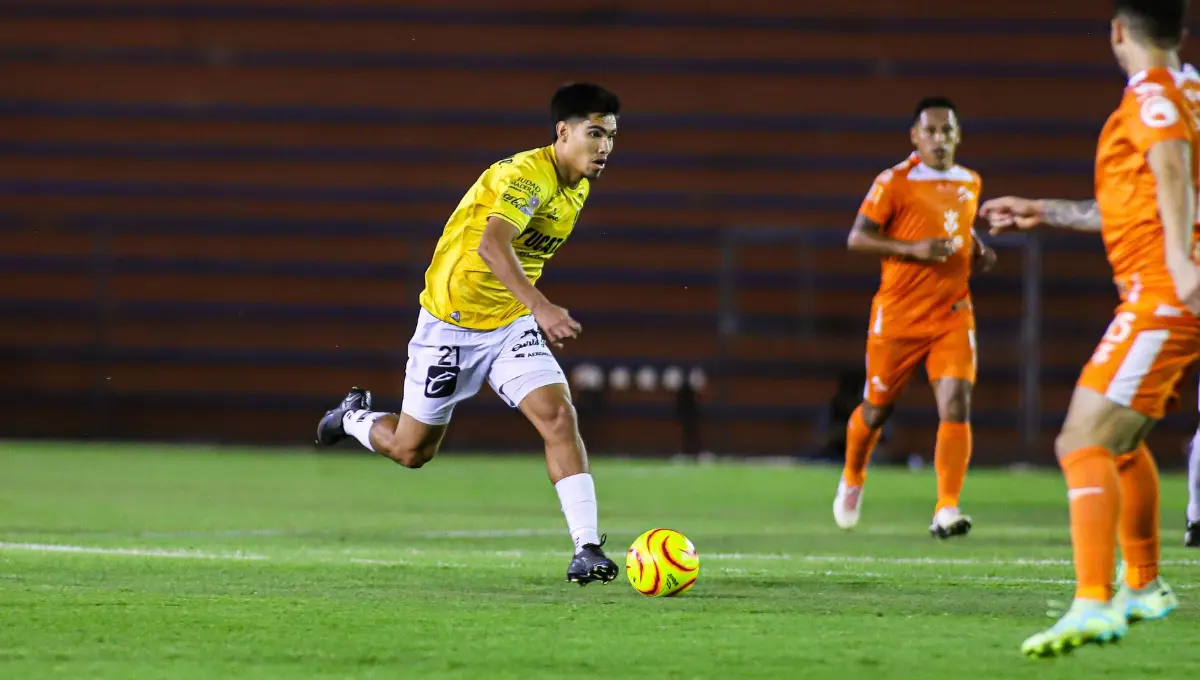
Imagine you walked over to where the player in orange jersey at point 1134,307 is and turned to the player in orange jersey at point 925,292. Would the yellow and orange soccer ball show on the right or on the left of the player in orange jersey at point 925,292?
left

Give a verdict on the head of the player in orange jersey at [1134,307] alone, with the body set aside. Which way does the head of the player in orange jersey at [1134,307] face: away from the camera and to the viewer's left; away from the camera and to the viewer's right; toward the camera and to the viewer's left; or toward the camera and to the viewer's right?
away from the camera and to the viewer's left

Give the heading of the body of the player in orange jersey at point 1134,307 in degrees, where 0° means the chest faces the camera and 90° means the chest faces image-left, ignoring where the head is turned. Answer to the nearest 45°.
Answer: approximately 90°

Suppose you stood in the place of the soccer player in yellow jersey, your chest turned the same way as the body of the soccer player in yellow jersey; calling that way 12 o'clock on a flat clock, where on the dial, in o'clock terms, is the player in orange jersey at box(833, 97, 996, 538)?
The player in orange jersey is roughly at 9 o'clock from the soccer player in yellow jersey.

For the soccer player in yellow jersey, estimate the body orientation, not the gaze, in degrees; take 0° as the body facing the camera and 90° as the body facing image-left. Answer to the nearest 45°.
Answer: approximately 315°

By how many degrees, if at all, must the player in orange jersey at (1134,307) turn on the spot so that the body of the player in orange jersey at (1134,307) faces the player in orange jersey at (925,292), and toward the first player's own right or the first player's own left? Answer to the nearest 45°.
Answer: approximately 90° to the first player's own right
